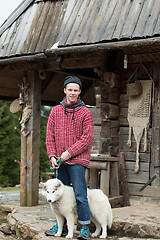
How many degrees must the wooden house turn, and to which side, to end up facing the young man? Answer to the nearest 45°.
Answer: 0° — it already faces them

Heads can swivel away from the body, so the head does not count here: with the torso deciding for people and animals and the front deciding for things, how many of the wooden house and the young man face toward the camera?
2

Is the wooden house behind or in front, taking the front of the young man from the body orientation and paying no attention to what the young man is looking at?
behind

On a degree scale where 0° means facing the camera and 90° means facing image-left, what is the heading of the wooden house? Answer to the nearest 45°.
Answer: approximately 0°
